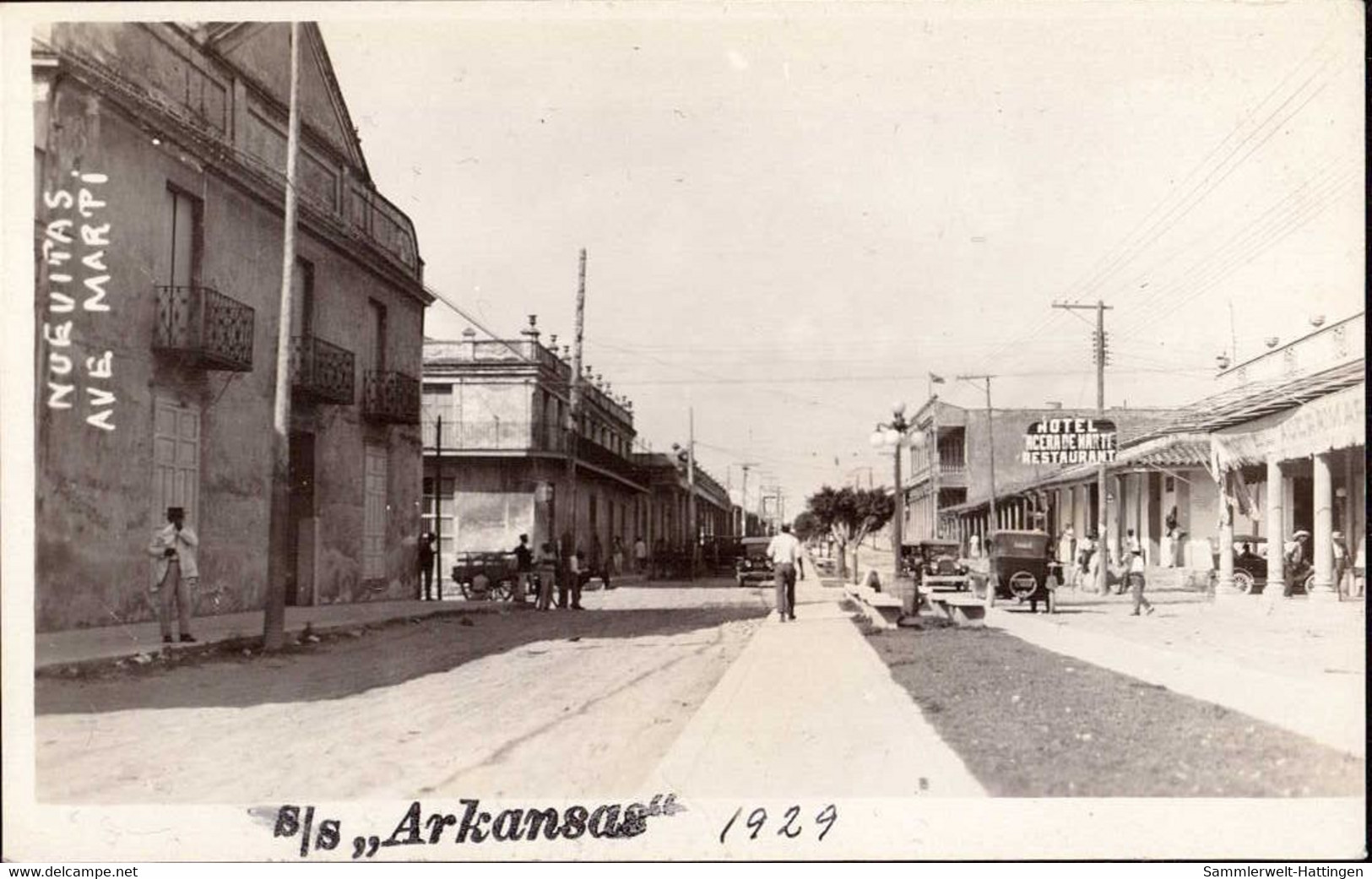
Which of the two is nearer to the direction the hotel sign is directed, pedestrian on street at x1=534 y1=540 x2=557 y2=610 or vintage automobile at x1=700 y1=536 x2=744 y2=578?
the pedestrian on street

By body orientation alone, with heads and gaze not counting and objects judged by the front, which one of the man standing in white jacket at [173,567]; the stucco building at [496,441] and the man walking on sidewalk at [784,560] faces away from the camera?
the man walking on sidewalk

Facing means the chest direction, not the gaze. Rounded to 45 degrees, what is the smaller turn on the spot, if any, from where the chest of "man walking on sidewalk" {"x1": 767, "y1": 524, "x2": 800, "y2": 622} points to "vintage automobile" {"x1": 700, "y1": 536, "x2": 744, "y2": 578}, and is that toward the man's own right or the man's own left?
0° — they already face it

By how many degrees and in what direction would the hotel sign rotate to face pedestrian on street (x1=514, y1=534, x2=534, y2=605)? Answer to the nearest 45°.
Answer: approximately 45° to its right

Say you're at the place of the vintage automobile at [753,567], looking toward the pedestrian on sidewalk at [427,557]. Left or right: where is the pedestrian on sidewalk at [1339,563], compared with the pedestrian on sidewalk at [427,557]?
left

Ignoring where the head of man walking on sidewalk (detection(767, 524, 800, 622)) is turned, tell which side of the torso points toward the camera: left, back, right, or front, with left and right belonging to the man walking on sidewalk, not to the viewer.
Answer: back

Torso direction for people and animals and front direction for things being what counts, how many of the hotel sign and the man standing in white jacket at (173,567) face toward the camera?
2

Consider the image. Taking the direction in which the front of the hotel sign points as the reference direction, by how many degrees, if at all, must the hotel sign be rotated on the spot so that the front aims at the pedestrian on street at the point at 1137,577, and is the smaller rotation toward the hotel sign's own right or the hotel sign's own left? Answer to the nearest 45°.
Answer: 0° — it already faces them
